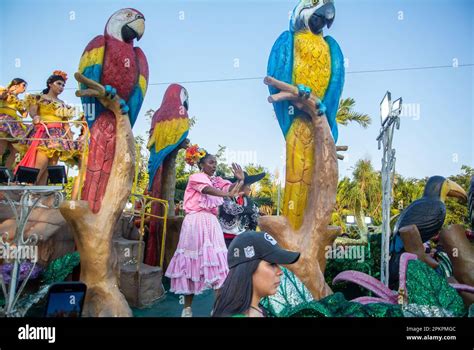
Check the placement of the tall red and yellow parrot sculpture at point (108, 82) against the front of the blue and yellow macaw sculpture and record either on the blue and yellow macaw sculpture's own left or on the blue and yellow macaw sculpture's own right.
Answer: on the blue and yellow macaw sculpture's own right

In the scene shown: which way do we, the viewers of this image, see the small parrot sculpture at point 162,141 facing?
facing away from the viewer and to the right of the viewer

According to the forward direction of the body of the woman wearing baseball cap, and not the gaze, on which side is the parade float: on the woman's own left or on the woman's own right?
on the woman's own left

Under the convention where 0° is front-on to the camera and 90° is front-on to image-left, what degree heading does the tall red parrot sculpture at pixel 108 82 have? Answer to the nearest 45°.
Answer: approximately 315°

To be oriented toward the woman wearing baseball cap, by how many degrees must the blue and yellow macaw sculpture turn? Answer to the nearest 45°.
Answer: approximately 45° to its right

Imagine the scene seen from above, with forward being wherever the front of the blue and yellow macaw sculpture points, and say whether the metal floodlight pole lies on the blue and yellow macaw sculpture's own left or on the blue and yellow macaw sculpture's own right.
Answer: on the blue and yellow macaw sculpture's own left
